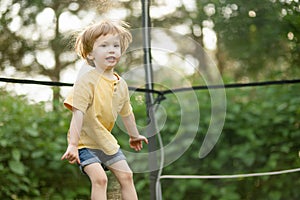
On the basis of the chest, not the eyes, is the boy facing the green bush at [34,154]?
no

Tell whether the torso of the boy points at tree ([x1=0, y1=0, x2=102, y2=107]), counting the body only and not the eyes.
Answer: no

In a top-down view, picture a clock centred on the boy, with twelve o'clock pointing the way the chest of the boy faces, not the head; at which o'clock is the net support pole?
The net support pole is roughly at 8 o'clock from the boy.

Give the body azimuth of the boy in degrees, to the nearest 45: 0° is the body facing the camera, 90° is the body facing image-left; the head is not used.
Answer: approximately 315°

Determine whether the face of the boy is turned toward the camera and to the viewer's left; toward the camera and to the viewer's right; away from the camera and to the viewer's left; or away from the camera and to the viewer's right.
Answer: toward the camera and to the viewer's right

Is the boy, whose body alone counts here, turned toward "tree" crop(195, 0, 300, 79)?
no

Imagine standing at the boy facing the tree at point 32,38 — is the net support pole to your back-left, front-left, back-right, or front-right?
front-right
